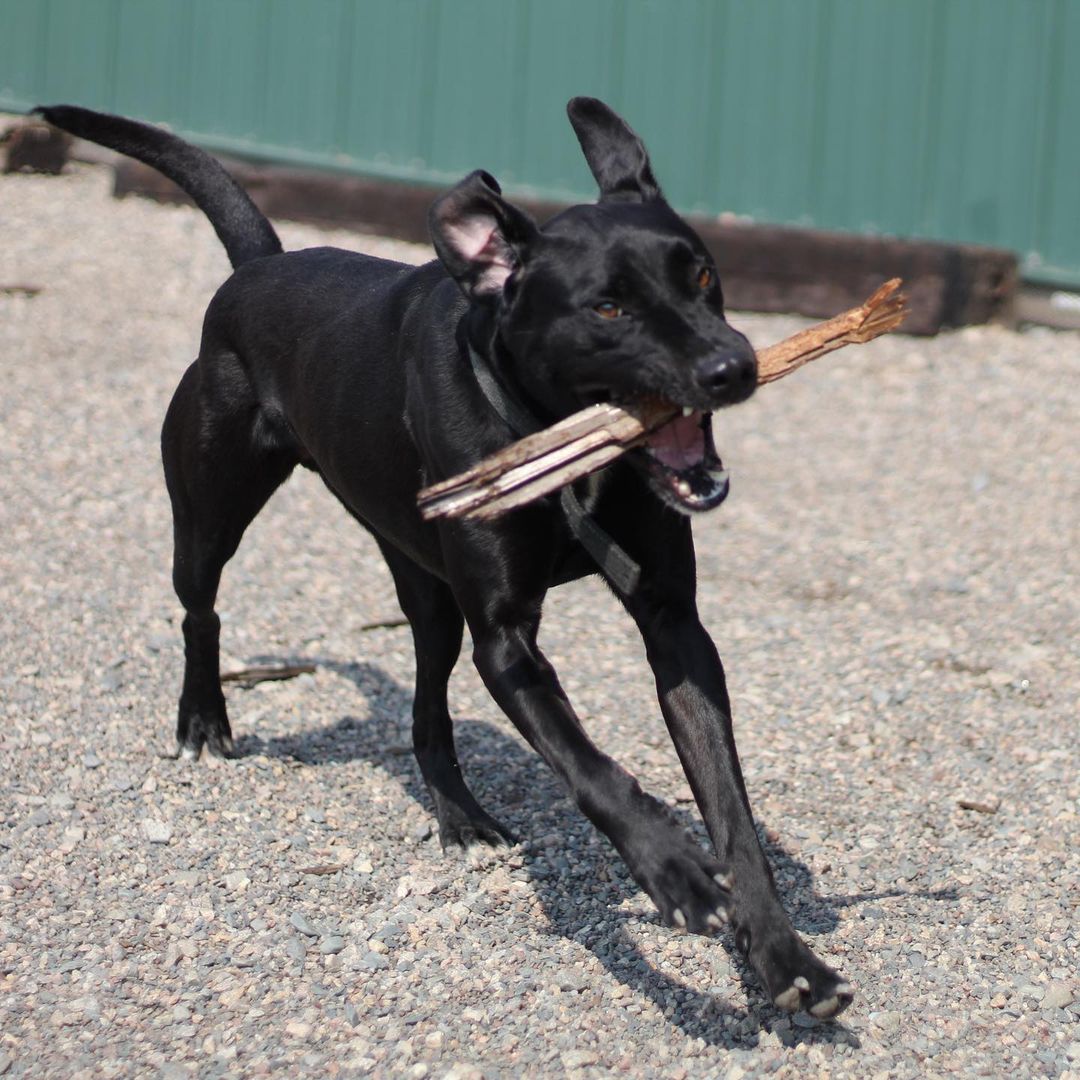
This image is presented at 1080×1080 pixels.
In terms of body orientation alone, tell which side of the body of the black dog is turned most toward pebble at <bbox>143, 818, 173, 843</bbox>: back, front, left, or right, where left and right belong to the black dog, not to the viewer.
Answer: back

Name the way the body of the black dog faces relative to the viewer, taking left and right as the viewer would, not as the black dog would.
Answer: facing the viewer and to the right of the viewer
